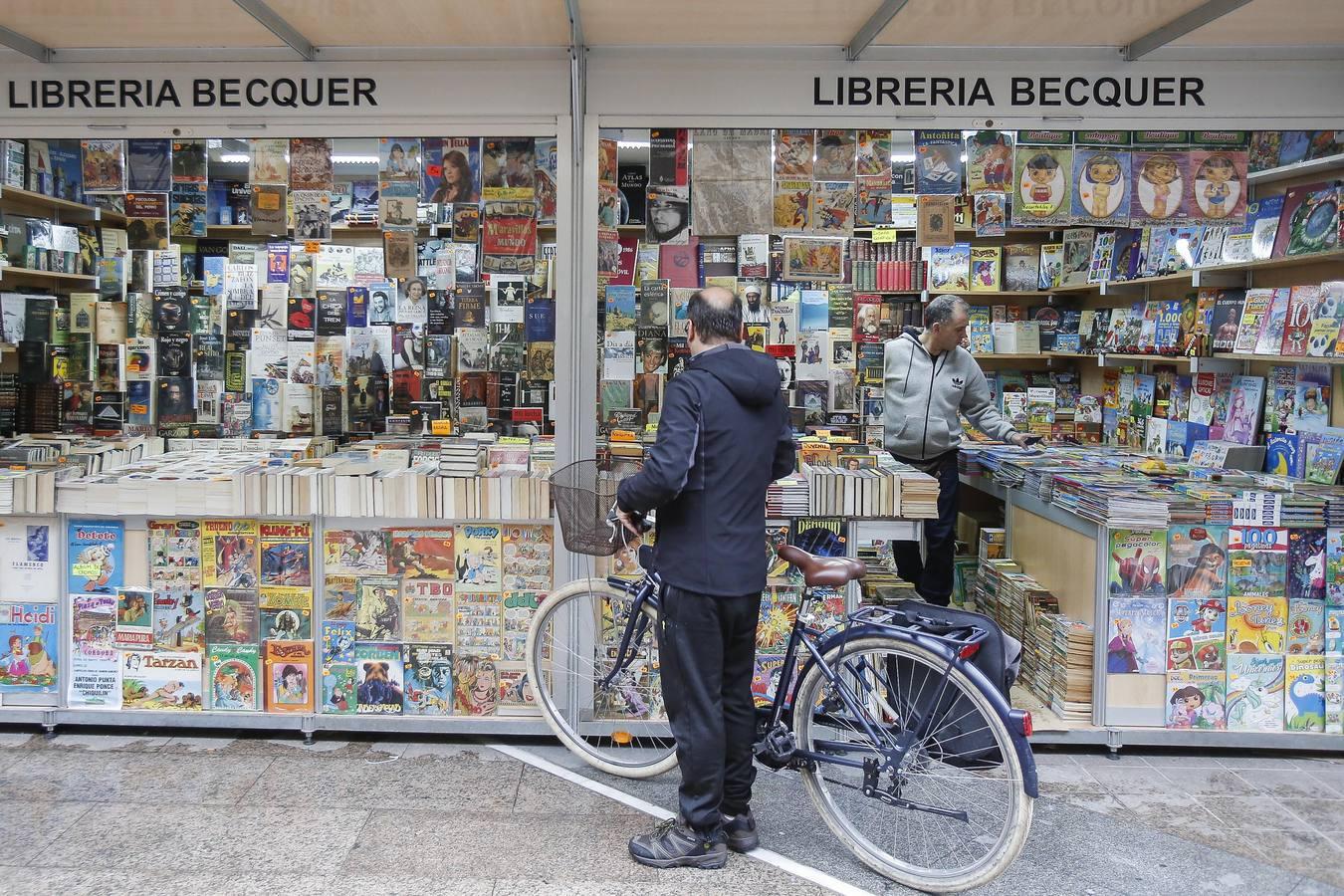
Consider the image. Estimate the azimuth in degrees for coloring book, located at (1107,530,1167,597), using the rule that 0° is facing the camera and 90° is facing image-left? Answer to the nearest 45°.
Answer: approximately 0°

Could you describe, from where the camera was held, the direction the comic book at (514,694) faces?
facing the viewer

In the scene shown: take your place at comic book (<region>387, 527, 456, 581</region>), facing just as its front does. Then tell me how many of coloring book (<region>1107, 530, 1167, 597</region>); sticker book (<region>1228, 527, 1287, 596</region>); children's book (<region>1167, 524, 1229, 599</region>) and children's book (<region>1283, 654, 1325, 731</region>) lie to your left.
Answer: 4

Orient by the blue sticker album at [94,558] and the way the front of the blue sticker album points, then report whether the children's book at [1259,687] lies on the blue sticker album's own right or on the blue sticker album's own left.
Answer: on the blue sticker album's own left

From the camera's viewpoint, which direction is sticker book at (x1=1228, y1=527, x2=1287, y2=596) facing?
toward the camera

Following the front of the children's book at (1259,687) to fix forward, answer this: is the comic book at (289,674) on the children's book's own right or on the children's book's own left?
on the children's book's own right

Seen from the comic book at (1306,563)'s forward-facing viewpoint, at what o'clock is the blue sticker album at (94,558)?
the blue sticker album at (94,558) is roughly at 2 o'clock from the comic book at (1306,563).

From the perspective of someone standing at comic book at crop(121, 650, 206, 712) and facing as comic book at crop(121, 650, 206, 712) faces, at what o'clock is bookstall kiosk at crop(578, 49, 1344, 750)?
The bookstall kiosk is roughly at 10 o'clock from the comic book.

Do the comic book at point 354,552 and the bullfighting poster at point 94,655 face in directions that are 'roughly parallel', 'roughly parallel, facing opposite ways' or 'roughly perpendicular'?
roughly parallel

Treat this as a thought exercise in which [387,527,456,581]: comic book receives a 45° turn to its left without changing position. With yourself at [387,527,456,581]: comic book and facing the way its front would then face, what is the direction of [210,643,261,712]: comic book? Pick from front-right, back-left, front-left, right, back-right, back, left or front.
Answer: back-right

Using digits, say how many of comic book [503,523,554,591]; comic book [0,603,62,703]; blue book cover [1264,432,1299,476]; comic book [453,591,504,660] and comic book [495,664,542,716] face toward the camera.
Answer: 5

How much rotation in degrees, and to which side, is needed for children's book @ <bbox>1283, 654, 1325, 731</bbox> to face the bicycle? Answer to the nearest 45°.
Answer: approximately 45° to its right

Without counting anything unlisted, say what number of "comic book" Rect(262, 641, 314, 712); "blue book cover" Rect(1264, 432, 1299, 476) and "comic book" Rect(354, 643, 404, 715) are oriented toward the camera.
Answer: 3

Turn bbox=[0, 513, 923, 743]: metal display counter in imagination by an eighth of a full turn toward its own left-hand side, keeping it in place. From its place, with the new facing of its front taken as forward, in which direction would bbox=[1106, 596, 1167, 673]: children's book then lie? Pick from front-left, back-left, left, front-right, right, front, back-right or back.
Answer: front-left
